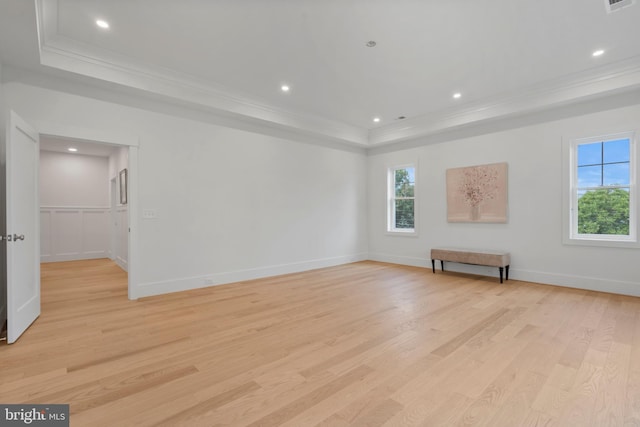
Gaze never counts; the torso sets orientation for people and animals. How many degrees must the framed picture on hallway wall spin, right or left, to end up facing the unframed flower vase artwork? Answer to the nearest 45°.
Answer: approximately 135° to its left

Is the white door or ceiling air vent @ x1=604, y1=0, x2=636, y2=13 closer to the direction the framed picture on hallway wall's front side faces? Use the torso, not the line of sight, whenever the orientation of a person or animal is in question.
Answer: the white door

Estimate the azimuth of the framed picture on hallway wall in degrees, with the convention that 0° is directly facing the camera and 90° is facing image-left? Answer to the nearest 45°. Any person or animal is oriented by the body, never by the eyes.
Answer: approximately 90°

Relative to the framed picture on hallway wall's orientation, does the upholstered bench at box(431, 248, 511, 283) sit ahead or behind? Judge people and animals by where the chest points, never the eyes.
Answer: behind

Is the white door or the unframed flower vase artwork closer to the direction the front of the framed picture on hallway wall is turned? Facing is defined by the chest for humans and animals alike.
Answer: the white door

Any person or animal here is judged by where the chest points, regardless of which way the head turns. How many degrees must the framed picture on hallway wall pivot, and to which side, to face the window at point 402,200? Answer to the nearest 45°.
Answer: approximately 135° to its left

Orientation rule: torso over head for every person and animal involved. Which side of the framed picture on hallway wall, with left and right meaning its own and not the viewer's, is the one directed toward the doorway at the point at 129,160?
left
